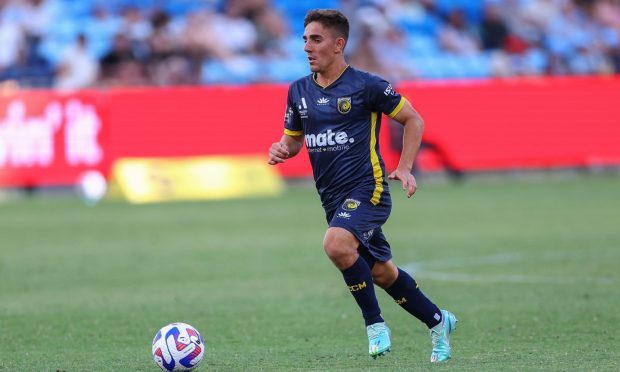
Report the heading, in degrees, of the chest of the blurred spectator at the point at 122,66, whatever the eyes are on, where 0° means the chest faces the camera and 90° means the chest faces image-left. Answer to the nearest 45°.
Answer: approximately 0°

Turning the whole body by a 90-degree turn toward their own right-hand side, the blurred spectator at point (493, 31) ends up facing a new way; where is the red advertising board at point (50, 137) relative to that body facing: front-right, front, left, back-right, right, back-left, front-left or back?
front-left

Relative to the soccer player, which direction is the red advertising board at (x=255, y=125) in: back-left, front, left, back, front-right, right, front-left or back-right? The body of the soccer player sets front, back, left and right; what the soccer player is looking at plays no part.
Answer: back-right

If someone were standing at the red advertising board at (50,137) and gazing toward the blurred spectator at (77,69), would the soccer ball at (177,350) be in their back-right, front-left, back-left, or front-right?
back-right

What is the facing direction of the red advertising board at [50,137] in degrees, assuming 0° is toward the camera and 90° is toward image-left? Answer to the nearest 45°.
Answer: approximately 0°

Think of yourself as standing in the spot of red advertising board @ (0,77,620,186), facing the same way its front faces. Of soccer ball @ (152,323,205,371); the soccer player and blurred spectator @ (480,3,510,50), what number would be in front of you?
2

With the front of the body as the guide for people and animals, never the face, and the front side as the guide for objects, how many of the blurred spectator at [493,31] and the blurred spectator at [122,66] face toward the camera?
2

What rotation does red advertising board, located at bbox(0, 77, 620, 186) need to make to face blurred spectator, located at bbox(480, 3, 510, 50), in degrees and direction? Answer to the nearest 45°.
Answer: approximately 135° to its left

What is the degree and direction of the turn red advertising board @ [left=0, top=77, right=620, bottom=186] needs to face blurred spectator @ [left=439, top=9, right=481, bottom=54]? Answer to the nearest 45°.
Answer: approximately 135° to its left

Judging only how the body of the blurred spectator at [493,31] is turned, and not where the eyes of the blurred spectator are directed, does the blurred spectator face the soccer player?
yes

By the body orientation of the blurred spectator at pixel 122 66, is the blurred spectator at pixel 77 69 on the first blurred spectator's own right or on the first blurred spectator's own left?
on the first blurred spectator's own right

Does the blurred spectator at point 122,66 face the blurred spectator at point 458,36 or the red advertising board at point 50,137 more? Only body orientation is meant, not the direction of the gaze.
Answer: the red advertising board

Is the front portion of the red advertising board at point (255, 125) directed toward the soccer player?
yes

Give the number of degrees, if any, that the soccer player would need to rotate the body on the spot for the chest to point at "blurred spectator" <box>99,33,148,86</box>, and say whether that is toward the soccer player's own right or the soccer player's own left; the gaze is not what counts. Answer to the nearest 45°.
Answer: approximately 135° to the soccer player's own right
